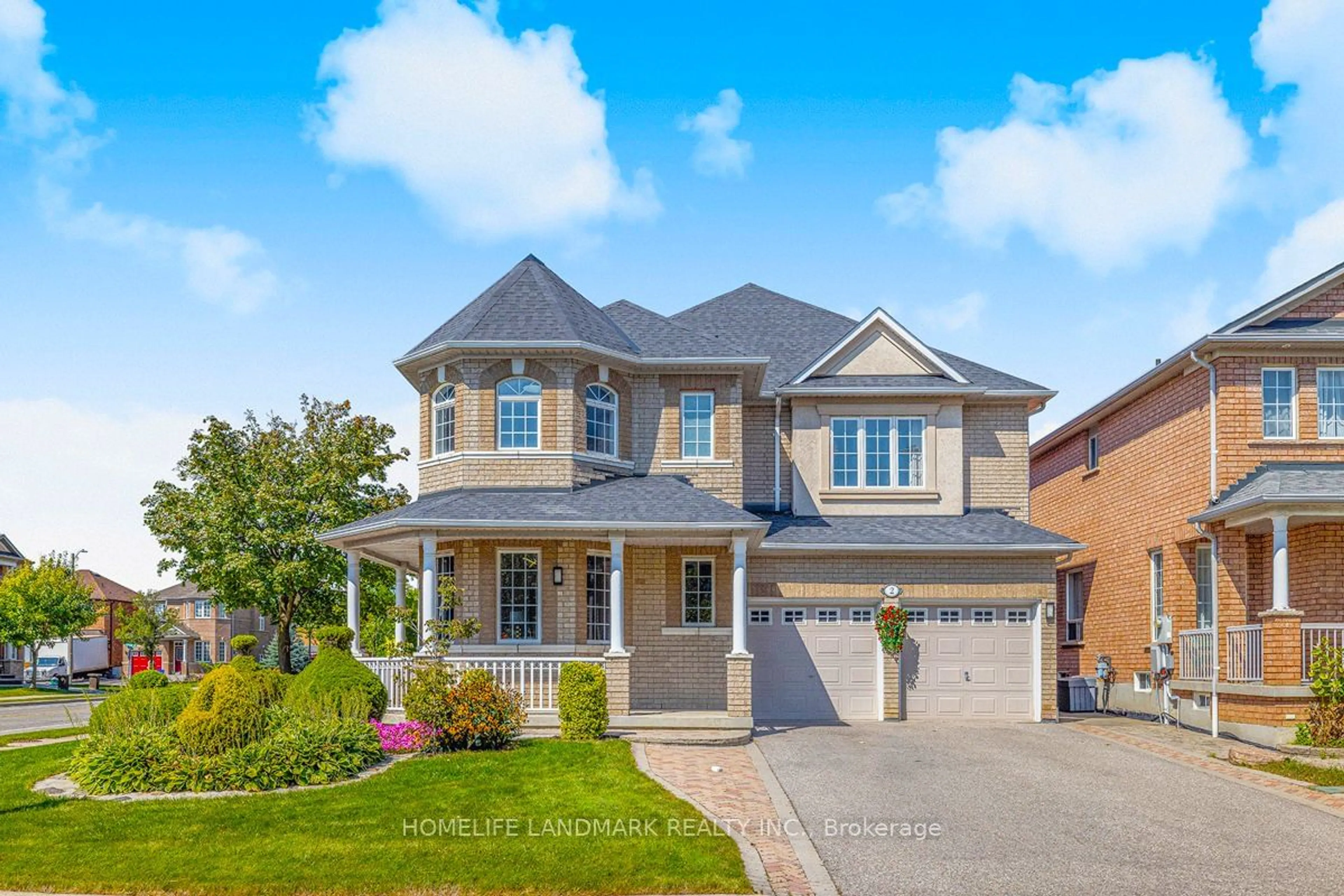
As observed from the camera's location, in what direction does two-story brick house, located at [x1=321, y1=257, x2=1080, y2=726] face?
facing the viewer

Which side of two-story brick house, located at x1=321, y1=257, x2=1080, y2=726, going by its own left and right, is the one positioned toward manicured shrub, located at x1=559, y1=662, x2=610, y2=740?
front

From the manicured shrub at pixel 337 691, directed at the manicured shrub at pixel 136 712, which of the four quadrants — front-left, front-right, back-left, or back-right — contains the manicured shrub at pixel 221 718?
front-left

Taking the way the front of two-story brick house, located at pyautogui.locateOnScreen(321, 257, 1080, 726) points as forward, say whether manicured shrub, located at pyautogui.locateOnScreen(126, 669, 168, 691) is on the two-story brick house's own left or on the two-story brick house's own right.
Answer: on the two-story brick house's own right

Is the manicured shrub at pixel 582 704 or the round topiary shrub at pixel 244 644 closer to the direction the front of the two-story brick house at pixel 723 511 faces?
the manicured shrub

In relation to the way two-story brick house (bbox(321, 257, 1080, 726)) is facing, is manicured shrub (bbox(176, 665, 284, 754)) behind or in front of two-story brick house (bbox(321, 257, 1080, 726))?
in front

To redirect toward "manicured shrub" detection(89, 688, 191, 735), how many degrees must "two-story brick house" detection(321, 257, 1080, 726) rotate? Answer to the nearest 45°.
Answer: approximately 45° to its right

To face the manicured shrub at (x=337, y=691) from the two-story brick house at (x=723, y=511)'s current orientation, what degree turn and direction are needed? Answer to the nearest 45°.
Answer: approximately 45° to its right

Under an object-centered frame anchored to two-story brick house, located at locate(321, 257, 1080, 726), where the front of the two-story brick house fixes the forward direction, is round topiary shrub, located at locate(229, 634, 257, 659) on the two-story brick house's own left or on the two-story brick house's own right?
on the two-story brick house's own right

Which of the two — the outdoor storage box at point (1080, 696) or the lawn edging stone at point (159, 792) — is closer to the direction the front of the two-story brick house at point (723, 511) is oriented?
the lawn edging stone
